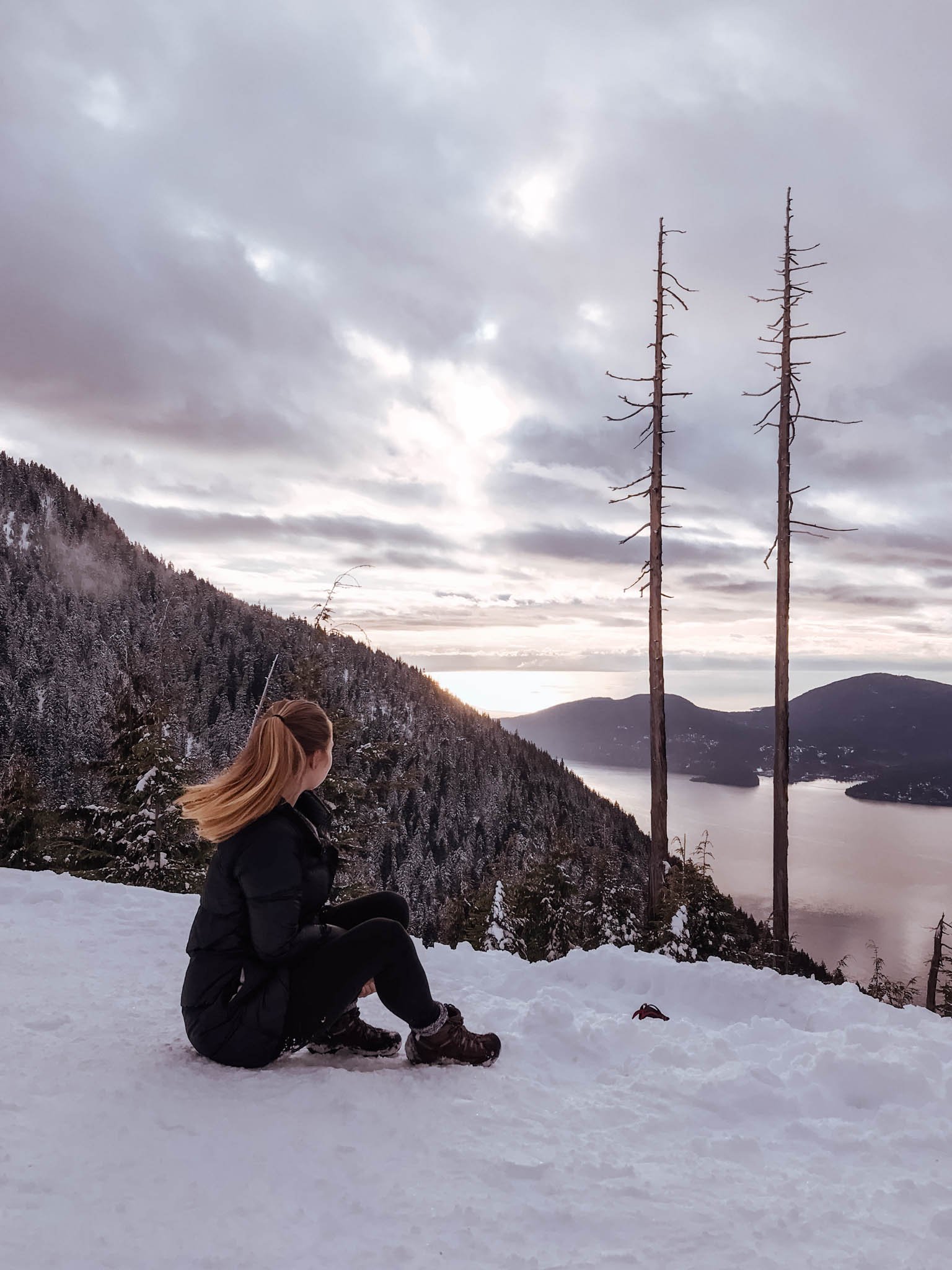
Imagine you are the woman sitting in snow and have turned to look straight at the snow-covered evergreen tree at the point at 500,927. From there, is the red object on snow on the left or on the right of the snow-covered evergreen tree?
right

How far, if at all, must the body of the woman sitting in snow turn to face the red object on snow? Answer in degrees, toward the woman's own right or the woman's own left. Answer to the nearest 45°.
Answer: approximately 45° to the woman's own left

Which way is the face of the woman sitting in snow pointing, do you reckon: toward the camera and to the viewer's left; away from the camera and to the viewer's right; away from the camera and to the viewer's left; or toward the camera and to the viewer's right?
away from the camera and to the viewer's right

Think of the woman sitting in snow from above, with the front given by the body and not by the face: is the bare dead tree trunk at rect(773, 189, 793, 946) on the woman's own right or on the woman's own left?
on the woman's own left

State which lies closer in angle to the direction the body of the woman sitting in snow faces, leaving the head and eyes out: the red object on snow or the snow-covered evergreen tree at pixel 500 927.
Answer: the red object on snow

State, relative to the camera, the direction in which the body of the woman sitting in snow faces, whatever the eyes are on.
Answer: to the viewer's right

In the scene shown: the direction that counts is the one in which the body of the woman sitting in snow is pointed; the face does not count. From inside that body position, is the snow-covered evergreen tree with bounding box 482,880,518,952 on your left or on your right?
on your left

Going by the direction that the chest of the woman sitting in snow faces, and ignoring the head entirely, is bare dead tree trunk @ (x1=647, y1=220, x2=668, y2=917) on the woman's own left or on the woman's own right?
on the woman's own left
